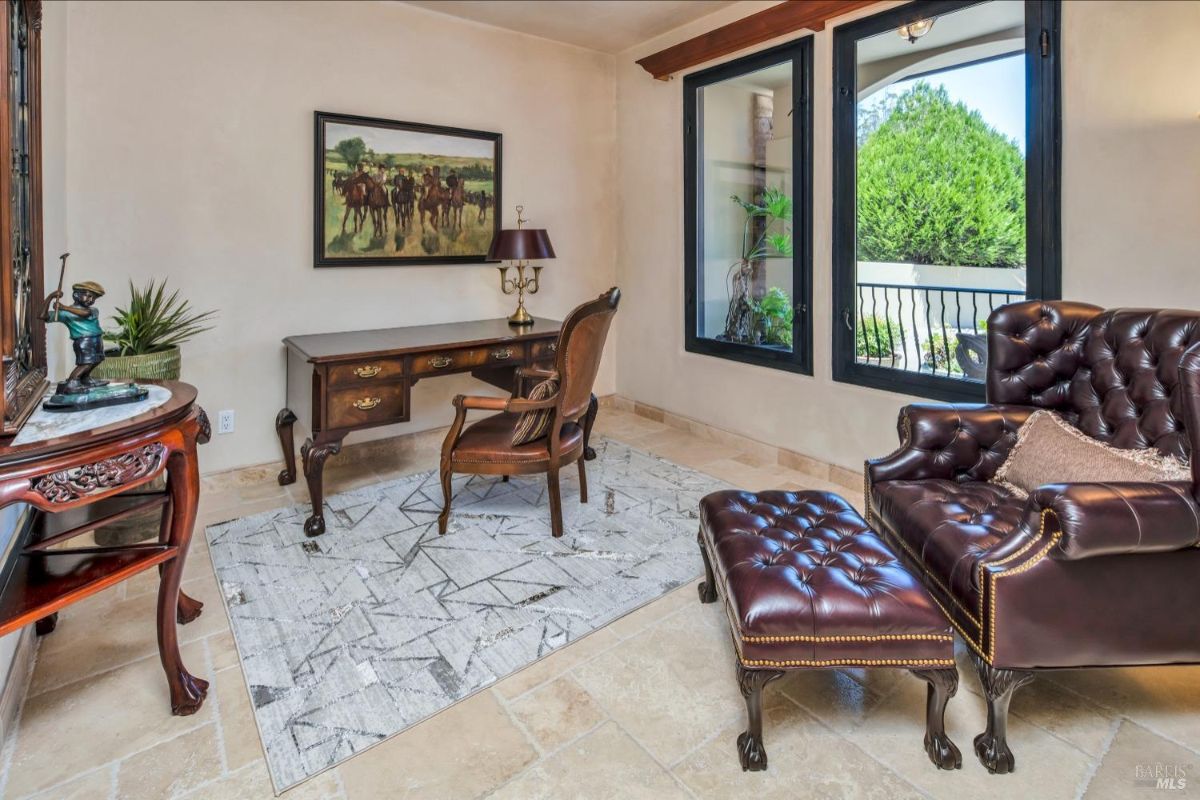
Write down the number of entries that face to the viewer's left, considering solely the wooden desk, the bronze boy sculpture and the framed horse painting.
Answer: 0

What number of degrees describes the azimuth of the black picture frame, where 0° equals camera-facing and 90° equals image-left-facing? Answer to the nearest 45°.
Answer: approximately 315°

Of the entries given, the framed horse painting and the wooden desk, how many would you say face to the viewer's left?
0

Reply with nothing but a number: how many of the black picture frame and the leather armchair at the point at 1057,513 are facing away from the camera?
0

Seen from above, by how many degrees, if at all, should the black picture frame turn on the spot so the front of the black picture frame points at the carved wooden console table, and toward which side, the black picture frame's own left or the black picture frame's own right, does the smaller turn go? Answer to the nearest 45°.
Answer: approximately 45° to the black picture frame's own right

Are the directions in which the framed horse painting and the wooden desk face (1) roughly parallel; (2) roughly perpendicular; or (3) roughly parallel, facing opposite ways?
roughly parallel

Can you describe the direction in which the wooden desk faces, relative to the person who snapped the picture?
facing the viewer and to the right of the viewer

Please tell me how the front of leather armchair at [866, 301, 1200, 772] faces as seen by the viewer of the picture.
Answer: facing the viewer and to the left of the viewer

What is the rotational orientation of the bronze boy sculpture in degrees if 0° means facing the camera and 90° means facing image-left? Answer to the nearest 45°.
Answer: approximately 315°

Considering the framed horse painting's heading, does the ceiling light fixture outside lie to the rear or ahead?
ahead

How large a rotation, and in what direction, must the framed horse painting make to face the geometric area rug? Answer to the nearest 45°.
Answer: approximately 45° to its right
